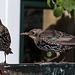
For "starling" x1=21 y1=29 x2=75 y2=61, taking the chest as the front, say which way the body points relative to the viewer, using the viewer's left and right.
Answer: facing to the left of the viewer

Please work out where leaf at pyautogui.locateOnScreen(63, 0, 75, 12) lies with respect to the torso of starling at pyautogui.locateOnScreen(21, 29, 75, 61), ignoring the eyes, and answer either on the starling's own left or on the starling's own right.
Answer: on the starling's own right
